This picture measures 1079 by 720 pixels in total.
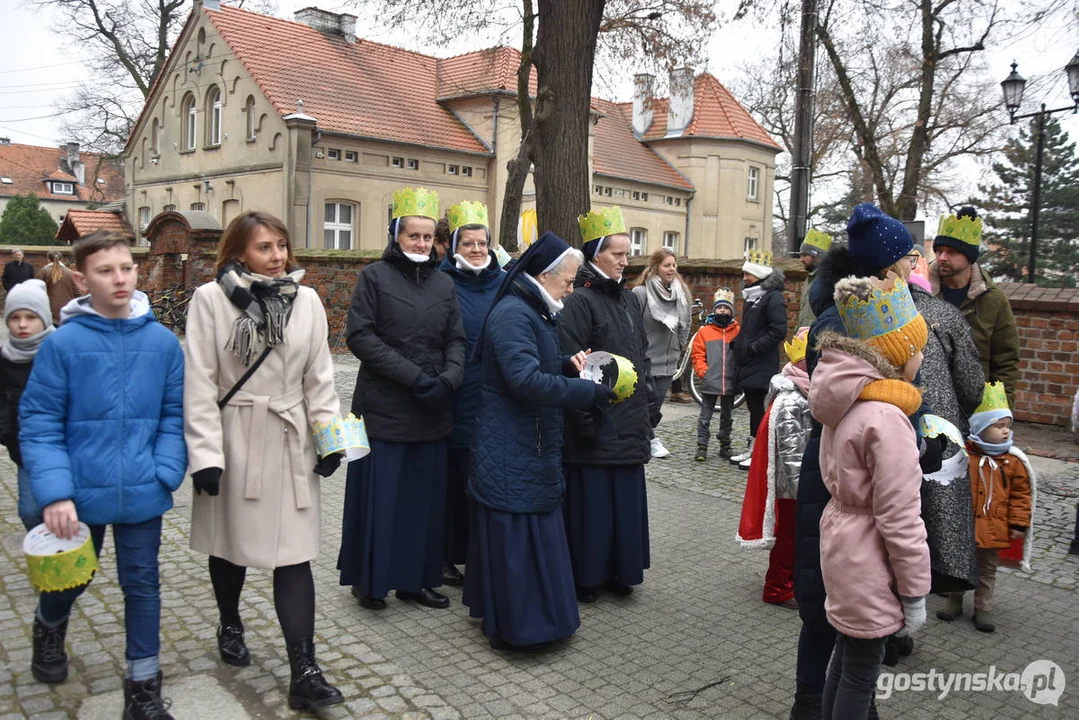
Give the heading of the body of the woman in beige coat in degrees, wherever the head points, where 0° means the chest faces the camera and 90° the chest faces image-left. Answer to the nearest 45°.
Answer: approximately 315°

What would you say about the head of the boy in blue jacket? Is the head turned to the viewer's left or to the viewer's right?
to the viewer's right

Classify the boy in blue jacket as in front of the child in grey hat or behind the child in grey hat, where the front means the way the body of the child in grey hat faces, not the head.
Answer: in front

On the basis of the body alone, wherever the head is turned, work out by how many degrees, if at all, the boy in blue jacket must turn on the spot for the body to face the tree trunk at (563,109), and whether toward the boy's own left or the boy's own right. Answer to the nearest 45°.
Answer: approximately 135° to the boy's own left

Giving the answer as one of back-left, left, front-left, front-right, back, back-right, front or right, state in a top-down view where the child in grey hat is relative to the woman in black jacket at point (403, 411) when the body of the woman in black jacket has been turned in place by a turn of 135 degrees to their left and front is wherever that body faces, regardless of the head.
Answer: left

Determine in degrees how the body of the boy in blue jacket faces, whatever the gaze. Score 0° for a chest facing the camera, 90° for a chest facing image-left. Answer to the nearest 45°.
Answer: approximately 0°

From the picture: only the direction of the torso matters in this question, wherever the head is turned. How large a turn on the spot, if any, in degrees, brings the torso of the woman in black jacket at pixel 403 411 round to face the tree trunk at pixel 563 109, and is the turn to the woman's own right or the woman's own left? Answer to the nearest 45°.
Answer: approximately 135° to the woman's own left

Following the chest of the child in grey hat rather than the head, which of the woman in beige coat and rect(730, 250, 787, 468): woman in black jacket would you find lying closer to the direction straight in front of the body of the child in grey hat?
the woman in beige coat

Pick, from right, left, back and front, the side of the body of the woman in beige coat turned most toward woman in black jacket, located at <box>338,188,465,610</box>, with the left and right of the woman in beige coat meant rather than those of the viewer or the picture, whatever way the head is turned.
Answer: left

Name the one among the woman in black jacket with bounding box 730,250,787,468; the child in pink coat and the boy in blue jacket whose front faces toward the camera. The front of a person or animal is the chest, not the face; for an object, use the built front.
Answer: the boy in blue jacket

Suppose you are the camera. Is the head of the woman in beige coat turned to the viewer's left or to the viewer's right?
to the viewer's right

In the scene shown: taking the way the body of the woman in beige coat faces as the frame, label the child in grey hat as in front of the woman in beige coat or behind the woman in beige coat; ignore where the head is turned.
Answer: behind
